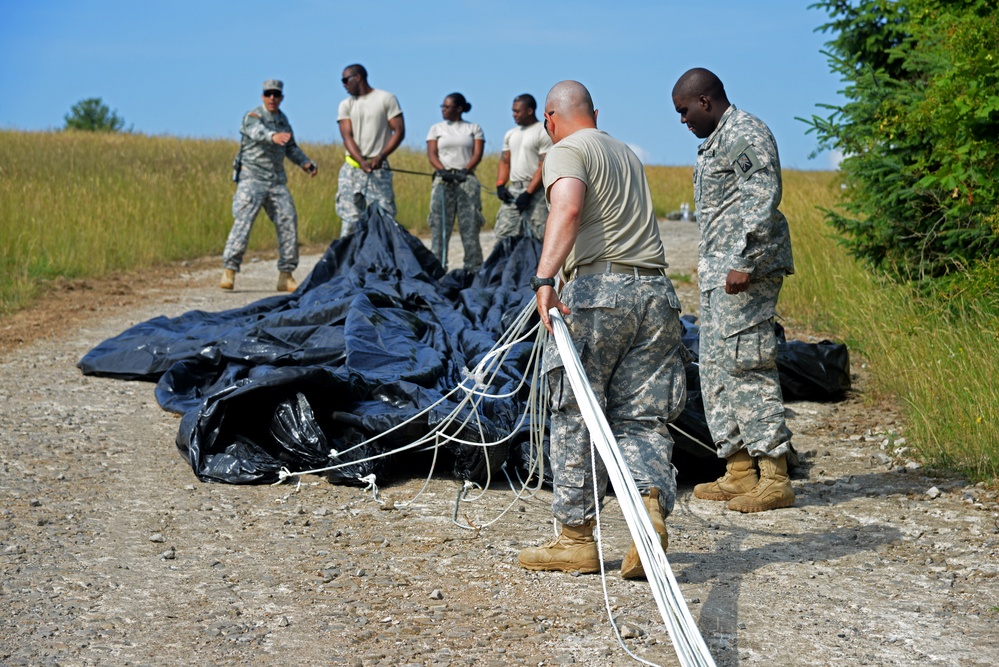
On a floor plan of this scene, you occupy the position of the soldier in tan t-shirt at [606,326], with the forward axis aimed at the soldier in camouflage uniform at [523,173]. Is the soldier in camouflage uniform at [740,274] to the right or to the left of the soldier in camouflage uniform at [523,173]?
right

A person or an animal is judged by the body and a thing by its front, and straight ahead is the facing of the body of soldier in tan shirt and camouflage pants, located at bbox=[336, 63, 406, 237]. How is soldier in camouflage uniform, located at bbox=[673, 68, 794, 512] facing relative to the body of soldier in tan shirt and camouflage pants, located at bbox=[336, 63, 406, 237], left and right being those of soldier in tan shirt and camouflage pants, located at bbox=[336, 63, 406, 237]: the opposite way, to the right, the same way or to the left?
to the right

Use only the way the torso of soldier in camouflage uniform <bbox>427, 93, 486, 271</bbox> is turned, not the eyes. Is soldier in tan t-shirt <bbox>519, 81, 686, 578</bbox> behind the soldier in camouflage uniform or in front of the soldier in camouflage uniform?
in front

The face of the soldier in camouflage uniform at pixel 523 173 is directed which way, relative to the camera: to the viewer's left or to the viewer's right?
to the viewer's left

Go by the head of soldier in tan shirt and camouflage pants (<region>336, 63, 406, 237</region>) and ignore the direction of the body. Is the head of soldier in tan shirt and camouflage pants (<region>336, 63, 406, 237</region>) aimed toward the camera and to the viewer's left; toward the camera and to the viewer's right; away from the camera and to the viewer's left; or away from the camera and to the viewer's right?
toward the camera and to the viewer's left

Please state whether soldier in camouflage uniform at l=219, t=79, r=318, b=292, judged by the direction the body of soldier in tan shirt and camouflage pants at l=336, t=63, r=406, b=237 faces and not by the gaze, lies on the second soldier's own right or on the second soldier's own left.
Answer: on the second soldier's own right

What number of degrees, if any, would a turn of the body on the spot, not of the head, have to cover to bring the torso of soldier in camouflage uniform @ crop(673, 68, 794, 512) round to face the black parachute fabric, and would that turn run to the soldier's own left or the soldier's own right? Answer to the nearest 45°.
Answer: approximately 45° to the soldier's own right

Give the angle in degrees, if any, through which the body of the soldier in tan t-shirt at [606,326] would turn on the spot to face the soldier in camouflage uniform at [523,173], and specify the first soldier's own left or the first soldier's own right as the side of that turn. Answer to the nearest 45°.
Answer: approximately 45° to the first soldier's own right

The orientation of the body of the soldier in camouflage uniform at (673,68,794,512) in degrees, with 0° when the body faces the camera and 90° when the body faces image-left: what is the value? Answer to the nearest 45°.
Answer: approximately 90°

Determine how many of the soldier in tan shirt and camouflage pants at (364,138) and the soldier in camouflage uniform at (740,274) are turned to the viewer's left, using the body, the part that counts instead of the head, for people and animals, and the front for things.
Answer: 1

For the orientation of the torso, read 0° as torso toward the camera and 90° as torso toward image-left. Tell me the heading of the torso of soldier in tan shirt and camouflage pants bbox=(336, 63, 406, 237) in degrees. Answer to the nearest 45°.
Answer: approximately 0°

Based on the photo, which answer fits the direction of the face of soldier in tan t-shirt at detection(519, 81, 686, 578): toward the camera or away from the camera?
away from the camera
